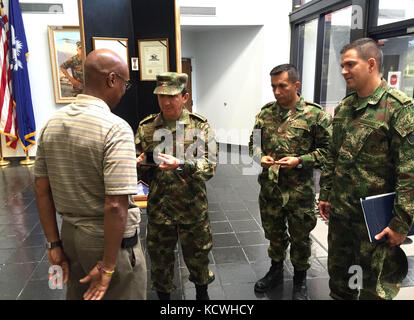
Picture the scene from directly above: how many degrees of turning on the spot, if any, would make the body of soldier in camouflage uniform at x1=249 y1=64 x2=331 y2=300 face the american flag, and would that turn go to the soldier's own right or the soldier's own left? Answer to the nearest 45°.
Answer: approximately 90° to the soldier's own right

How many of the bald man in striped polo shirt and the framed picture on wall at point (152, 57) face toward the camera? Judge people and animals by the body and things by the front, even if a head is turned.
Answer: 1

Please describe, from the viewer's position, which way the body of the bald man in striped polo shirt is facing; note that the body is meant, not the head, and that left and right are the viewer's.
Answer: facing away from the viewer and to the right of the viewer

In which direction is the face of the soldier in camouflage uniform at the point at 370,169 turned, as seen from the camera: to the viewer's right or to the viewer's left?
to the viewer's left

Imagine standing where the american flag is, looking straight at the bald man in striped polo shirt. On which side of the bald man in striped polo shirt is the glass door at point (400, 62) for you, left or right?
left

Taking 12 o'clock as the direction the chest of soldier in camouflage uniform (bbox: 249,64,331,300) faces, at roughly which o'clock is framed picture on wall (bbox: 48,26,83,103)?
The framed picture on wall is roughly at 3 o'clock from the soldier in camouflage uniform.

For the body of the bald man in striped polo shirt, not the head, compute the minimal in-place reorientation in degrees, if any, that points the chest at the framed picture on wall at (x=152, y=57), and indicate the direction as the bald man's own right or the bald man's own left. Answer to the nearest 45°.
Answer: approximately 45° to the bald man's own left

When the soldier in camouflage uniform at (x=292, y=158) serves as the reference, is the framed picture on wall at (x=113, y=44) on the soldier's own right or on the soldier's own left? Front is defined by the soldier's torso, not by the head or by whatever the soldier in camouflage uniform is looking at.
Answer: on the soldier's own right

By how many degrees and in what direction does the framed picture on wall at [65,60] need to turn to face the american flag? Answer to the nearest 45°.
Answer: approximately 90° to its right

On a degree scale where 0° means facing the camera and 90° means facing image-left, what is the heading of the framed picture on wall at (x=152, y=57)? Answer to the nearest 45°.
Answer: approximately 0°

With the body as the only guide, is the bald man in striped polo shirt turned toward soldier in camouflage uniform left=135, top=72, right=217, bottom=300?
yes
